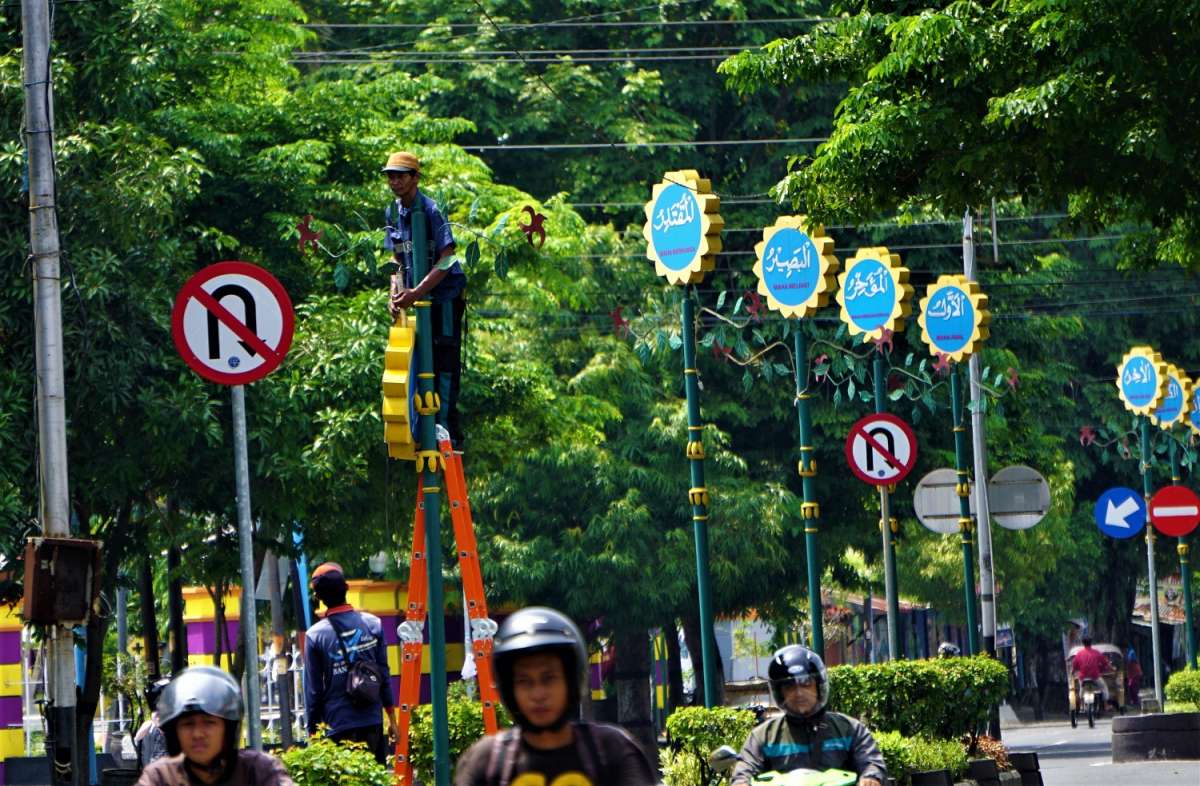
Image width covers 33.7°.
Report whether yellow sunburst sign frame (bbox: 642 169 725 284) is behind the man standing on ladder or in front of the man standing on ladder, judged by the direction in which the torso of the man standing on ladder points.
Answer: behind

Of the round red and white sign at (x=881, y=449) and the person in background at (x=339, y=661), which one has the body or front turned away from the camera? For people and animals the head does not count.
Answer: the person in background

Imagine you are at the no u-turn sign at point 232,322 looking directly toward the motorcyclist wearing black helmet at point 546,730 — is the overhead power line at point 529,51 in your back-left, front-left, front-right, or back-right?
back-left

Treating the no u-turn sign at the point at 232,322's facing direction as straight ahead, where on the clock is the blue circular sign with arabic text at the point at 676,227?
The blue circular sign with arabic text is roughly at 7 o'clock from the no u-turn sign.

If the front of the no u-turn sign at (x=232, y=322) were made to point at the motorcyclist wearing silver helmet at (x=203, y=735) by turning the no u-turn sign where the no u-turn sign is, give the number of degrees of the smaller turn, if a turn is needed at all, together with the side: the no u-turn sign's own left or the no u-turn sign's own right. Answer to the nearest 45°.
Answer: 0° — it already faces them

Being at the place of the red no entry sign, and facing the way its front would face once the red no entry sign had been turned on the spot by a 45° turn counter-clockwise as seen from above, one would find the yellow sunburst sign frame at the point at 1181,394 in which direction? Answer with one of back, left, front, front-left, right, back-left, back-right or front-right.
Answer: back-left

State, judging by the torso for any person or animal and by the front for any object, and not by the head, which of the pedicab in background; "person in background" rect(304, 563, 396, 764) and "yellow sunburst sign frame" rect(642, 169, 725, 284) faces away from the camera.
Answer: the person in background

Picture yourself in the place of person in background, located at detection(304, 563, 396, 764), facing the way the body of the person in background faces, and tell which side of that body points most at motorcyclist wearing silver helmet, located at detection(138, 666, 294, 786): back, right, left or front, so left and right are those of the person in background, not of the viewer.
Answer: back

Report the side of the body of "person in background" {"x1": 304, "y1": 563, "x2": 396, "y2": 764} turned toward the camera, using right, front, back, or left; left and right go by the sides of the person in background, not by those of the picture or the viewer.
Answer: back

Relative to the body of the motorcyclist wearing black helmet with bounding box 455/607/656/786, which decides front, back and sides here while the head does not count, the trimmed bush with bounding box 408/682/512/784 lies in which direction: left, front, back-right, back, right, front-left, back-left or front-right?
back

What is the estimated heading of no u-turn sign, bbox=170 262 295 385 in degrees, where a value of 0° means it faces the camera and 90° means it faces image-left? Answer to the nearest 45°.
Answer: approximately 0°
